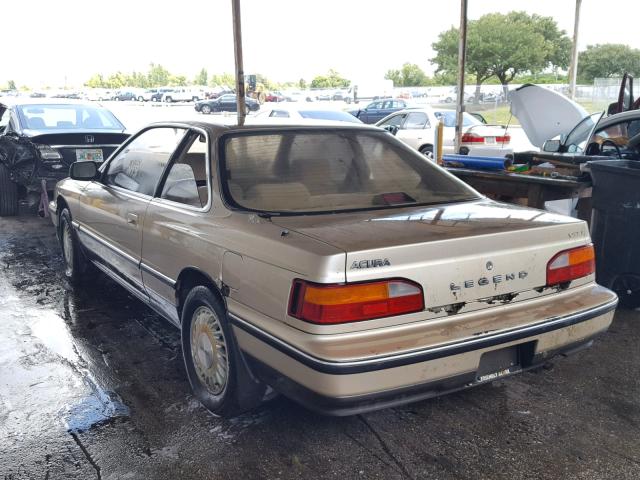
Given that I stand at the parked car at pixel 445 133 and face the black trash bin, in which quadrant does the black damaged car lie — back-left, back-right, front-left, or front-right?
front-right

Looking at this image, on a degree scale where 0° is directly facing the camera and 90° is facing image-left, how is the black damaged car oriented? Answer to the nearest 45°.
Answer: approximately 135°

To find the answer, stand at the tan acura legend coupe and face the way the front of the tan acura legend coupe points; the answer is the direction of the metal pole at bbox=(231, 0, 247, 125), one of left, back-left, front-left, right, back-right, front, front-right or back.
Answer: front-right

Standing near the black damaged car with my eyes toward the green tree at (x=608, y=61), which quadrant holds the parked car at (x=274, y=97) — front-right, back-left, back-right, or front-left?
front-left

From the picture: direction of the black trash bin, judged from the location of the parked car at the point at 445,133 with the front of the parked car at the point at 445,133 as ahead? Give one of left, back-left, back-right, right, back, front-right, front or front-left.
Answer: back-left

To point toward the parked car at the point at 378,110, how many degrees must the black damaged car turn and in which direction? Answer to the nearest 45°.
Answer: approximately 90° to its right

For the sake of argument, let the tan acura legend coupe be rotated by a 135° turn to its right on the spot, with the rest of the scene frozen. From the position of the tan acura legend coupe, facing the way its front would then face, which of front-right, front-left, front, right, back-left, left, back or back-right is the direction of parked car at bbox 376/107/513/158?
left

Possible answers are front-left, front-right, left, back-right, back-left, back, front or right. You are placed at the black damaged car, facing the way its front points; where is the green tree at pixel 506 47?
right

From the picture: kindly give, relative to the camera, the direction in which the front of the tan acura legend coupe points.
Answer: facing away from the viewer and to the left of the viewer

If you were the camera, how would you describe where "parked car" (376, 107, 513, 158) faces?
facing away from the viewer and to the left of the viewer
